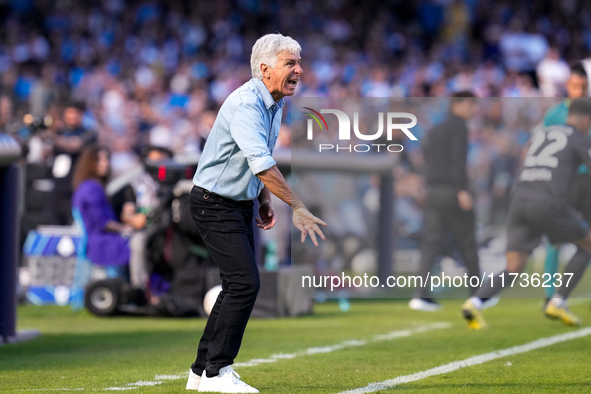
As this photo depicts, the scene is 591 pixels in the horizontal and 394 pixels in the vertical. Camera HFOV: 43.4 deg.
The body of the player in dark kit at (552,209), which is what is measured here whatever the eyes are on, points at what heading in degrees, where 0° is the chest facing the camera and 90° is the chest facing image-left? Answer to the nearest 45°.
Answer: approximately 225°

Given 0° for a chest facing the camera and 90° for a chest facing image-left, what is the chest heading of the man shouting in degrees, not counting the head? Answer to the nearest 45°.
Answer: approximately 270°

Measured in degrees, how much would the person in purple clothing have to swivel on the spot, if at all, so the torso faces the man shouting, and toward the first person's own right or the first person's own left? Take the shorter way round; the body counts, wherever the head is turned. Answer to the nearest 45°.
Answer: approximately 90° to the first person's own right

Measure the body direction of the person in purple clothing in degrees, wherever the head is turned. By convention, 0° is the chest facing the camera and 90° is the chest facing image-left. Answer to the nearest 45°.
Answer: approximately 270°

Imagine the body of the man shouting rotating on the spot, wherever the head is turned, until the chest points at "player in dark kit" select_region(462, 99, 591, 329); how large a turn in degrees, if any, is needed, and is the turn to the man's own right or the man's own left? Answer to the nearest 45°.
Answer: approximately 45° to the man's own left

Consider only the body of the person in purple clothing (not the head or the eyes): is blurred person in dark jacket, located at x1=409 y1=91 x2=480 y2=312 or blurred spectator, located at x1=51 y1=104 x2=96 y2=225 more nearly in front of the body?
the blurred person in dark jacket

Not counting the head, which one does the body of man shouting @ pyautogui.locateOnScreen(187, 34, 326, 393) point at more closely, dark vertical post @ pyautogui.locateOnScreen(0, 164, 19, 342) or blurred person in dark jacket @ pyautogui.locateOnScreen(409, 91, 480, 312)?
the blurred person in dark jacket

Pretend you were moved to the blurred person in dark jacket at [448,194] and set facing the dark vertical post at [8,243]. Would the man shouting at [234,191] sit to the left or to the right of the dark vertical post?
left
